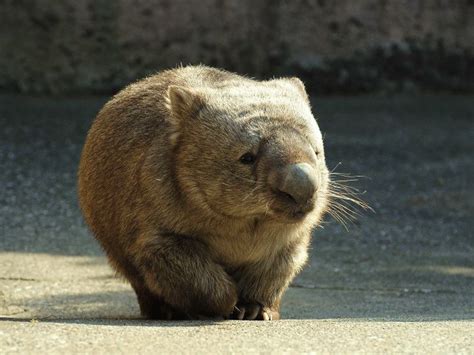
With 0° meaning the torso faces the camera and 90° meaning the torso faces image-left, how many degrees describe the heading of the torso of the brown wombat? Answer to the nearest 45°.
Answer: approximately 315°
